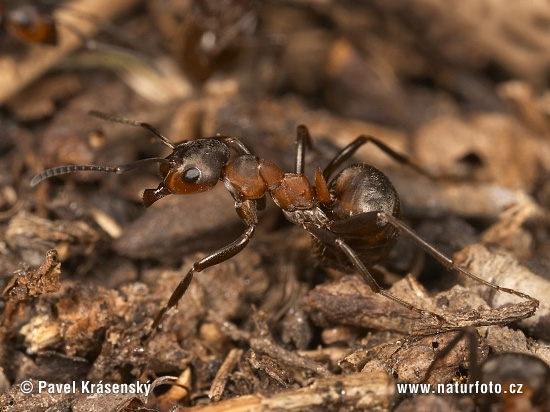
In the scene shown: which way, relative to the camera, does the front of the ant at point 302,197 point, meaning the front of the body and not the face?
to the viewer's left

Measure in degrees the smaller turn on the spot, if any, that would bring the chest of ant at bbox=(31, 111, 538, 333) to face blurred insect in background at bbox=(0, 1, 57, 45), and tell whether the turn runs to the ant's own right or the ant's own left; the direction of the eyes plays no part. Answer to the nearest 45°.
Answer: approximately 45° to the ant's own right
